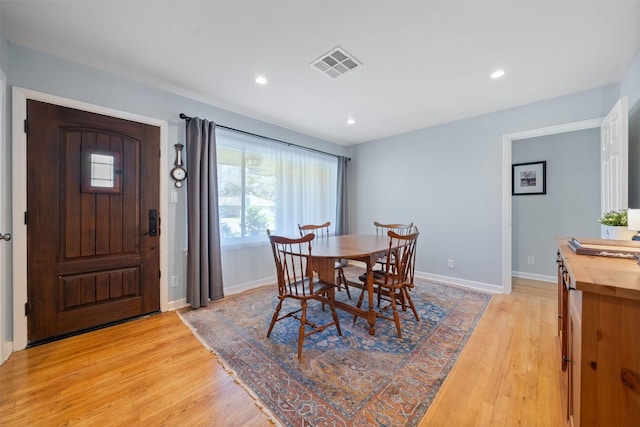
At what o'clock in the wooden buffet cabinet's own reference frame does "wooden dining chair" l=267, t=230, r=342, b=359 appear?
The wooden dining chair is roughly at 12 o'clock from the wooden buffet cabinet.

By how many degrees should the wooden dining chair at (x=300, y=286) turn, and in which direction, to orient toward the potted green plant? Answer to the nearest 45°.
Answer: approximately 45° to its right

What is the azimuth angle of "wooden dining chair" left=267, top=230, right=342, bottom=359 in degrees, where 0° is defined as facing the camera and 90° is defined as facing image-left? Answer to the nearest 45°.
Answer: approximately 225°

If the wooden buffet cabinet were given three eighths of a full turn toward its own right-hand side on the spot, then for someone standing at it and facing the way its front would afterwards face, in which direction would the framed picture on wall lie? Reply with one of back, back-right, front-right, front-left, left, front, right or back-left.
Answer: front-left

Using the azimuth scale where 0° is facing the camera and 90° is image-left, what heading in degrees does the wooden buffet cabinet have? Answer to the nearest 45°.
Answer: approximately 90°

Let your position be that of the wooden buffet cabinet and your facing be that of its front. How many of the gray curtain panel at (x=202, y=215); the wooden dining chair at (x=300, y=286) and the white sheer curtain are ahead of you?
3

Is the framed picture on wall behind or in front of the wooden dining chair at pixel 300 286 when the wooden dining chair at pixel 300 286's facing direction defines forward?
in front

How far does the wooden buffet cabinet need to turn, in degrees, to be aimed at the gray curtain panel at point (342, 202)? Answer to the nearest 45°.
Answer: approximately 45° to its right

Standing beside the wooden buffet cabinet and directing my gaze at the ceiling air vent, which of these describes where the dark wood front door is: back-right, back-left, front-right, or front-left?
front-left

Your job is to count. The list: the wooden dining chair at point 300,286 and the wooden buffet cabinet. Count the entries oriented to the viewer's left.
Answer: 1

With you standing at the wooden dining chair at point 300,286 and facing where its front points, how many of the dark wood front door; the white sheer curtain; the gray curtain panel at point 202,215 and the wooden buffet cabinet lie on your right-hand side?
1

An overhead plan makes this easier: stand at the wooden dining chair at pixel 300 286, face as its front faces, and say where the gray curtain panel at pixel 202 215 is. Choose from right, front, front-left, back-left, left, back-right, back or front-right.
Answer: left

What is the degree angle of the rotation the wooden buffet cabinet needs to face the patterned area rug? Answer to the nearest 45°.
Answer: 0° — it already faces it

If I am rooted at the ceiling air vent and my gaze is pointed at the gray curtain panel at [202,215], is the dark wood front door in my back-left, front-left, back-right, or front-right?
front-left

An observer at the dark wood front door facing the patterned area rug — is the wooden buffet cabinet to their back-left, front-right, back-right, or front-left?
front-right

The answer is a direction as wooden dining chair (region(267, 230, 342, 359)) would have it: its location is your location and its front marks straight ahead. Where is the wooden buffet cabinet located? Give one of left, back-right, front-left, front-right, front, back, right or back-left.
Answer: right

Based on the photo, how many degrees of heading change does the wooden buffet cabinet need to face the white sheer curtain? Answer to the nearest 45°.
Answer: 0° — it already faces it
